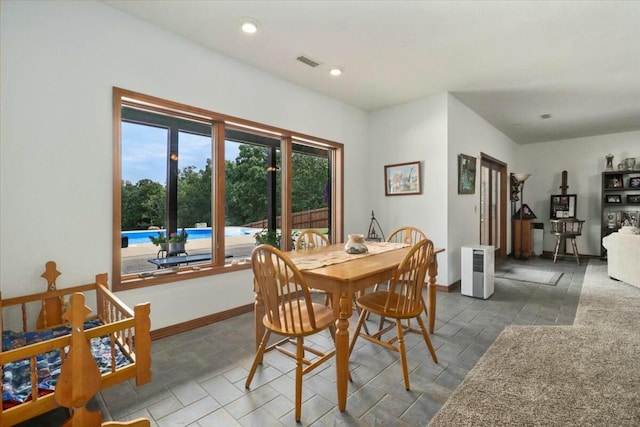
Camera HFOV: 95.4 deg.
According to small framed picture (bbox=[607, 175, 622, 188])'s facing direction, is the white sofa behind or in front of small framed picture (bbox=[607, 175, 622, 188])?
in front

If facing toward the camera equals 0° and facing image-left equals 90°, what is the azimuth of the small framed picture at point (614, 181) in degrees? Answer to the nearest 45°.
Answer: approximately 0°

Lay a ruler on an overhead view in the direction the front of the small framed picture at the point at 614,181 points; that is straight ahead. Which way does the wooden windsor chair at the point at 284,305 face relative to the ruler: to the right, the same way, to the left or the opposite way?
the opposite way

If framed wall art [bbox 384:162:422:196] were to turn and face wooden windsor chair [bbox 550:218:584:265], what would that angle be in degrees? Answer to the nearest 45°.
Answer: approximately 180°

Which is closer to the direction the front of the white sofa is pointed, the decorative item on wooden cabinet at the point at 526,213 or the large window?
the decorative item on wooden cabinet

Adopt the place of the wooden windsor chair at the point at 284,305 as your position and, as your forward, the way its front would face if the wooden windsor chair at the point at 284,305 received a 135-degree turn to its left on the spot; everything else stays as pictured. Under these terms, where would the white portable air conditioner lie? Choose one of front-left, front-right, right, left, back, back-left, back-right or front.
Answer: back-right

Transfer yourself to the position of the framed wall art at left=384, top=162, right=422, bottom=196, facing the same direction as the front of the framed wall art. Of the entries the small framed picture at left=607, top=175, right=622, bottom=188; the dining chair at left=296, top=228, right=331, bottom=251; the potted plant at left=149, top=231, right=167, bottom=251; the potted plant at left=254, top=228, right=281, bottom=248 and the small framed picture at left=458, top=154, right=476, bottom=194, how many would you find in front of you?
3

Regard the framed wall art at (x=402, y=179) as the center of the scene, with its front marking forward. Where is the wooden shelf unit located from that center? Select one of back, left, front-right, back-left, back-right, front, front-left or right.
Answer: back

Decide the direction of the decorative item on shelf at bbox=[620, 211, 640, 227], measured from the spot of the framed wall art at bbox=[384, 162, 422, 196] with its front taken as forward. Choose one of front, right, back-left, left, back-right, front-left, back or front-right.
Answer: back

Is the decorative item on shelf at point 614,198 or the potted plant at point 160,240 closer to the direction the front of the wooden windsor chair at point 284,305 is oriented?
the decorative item on shelf

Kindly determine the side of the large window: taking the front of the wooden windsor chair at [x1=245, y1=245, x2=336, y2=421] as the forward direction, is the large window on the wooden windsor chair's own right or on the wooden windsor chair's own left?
on the wooden windsor chair's own left

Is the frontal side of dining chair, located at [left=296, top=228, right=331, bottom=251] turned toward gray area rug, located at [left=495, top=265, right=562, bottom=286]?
no

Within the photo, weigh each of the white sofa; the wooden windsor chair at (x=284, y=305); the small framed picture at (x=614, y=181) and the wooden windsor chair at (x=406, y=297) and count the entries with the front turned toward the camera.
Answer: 1

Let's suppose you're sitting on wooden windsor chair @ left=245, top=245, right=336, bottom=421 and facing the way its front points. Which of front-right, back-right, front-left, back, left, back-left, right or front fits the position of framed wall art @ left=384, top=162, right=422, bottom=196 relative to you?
front
